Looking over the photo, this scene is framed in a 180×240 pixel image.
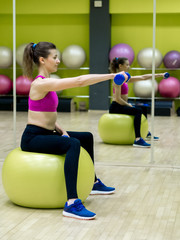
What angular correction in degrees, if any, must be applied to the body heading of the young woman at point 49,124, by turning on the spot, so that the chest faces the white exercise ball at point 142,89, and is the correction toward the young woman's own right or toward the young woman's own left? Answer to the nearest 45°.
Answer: approximately 90° to the young woman's own left

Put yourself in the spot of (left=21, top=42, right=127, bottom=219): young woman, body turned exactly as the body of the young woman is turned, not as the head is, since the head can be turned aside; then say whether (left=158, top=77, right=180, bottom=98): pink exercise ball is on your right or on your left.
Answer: on your left

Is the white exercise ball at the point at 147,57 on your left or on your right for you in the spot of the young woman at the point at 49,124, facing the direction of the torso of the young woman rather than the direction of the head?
on your left

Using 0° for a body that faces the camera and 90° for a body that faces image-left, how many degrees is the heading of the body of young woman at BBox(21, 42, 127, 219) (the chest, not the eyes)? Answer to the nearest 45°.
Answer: approximately 270°

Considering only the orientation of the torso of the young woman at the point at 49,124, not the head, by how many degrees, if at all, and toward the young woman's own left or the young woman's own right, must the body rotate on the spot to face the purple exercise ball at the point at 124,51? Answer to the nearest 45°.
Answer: approximately 90° to the young woman's own left

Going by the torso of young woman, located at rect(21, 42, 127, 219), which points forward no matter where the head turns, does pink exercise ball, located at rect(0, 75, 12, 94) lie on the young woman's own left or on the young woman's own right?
on the young woman's own left

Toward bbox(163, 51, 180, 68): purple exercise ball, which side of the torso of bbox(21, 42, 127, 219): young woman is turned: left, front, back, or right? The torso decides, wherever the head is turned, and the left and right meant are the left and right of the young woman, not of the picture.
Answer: left

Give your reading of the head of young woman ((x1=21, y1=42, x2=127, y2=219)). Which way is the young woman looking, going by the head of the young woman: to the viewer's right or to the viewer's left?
to the viewer's right

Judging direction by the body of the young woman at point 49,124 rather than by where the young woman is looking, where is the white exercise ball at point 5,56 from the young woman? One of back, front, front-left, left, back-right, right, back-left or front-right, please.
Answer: left

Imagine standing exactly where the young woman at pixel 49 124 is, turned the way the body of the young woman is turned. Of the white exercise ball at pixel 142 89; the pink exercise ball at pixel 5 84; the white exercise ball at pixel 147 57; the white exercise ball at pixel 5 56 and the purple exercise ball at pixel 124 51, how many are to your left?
5

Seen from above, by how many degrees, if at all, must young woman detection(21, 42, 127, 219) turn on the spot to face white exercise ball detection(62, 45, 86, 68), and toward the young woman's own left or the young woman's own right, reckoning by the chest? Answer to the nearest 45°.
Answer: approximately 90° to the young woman's own left
